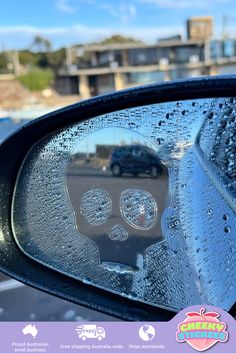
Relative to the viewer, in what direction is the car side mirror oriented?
toward the camera
